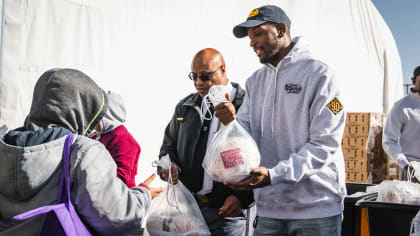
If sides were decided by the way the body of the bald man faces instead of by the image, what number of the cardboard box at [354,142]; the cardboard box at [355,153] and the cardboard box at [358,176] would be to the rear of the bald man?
3

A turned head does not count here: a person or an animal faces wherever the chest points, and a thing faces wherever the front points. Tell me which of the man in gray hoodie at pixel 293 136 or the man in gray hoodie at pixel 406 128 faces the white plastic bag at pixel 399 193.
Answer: the man in gray hoodie at pixel 406 128

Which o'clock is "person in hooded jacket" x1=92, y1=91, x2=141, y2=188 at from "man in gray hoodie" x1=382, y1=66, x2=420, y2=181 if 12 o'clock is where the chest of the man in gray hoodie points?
The person in hooded jacket is roughly at 1 o'clock from the man in gray hoodie.

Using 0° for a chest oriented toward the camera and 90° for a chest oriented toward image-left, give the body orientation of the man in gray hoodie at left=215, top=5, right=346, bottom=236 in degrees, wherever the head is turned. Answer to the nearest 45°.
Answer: approximately 45°

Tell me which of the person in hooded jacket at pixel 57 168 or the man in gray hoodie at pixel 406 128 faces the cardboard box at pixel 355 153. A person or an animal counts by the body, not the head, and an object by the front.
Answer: the person in hooded jacket

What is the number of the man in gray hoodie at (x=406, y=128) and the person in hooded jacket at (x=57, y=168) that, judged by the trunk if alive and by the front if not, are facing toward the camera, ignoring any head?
1

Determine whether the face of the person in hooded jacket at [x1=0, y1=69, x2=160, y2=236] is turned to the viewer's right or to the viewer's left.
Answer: to the viewer's right

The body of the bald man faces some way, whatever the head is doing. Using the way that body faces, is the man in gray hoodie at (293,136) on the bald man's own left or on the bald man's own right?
on the bald man's own left

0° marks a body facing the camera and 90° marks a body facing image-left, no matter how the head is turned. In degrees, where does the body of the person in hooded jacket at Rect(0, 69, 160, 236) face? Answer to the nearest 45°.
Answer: approximately 225°

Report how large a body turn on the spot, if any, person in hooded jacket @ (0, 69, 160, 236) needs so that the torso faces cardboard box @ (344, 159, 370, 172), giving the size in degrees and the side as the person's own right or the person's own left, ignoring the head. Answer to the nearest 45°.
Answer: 0° — they already face it

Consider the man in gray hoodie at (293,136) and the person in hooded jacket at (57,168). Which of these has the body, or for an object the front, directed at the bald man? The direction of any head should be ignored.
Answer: the person in hooded jacket

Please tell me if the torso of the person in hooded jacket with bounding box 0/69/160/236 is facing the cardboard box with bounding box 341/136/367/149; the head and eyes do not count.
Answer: yes

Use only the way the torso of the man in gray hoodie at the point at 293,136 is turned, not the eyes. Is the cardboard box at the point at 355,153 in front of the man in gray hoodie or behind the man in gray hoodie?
behind
